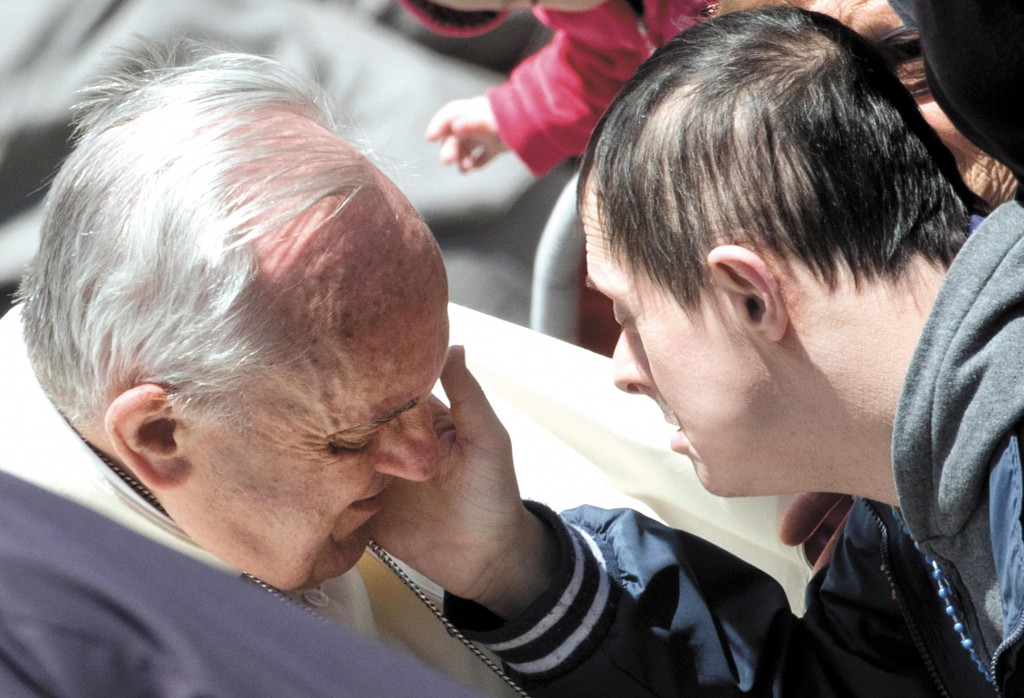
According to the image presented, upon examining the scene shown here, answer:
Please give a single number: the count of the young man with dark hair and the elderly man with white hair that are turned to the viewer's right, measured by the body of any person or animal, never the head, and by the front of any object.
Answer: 1

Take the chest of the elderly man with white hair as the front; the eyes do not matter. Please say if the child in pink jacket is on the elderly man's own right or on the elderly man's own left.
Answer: on the elderly man's own left

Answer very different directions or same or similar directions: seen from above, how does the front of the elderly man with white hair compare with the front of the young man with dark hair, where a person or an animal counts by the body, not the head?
very different directions

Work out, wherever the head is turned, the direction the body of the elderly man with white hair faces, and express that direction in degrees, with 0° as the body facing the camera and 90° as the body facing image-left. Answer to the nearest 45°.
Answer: approximately 270°

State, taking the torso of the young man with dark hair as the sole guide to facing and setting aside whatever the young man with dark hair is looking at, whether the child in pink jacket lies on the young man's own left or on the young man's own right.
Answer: on the young man's own right

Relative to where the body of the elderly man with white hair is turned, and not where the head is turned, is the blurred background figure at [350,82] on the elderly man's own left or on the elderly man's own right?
on the elderly man's own left

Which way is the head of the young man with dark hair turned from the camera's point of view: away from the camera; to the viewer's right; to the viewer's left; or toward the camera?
to the viewer's left

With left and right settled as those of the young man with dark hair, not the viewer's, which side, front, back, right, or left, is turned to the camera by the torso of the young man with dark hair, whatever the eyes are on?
left

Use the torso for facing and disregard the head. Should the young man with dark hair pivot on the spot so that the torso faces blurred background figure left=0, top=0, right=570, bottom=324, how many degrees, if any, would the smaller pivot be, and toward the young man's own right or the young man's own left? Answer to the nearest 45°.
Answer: approximately 45° to the young man's own right
